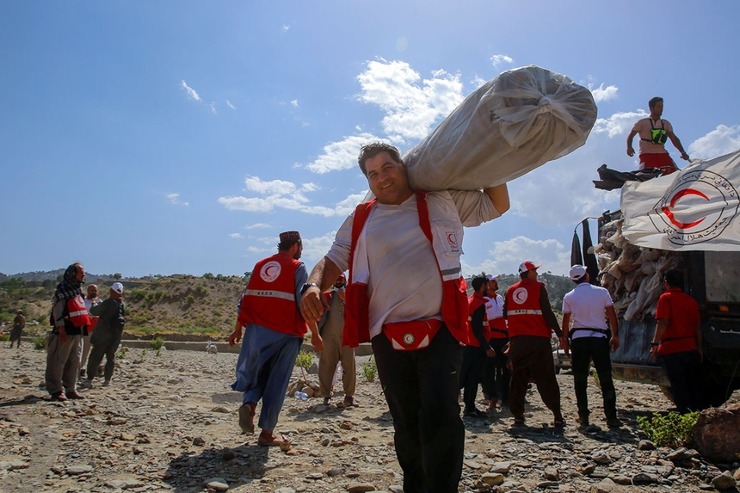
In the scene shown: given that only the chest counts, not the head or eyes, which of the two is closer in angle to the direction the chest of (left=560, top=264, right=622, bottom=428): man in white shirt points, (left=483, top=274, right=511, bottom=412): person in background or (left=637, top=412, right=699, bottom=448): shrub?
the person in background

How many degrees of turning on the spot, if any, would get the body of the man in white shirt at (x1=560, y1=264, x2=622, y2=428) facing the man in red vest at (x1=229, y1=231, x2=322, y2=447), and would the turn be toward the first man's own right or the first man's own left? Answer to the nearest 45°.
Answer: approximately 135° to the first man's own left

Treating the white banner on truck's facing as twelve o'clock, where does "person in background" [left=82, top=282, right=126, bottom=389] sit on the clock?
The person in background is roughly at 3 o'clock from the white banner on truck.

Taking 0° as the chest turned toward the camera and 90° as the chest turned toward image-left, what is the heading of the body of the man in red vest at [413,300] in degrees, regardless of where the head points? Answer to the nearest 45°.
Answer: approximately 0°

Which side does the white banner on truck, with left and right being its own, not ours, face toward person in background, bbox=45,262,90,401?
right

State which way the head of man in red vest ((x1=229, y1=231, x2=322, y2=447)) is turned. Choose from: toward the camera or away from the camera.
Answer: away from the camera

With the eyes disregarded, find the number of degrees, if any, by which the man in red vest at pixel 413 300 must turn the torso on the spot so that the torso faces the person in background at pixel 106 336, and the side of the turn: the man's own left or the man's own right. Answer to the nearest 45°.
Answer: approximately 135° to the man's own right

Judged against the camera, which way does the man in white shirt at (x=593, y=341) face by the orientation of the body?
away from the camera

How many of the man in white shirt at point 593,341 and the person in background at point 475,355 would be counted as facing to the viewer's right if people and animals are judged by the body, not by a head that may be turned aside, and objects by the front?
1
